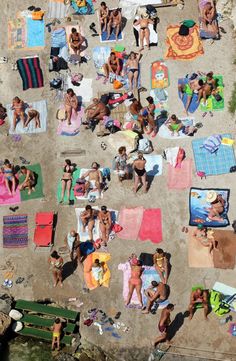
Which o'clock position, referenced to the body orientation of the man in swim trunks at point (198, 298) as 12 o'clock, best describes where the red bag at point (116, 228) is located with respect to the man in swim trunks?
The red bag is roughly at 4 o'clock from the man in swim trunks.

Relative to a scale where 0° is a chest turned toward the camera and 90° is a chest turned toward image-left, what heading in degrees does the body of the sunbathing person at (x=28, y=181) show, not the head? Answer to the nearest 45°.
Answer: approximately 45°

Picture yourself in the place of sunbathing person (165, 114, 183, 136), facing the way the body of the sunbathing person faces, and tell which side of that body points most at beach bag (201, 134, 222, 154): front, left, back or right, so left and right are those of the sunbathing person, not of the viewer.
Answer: left

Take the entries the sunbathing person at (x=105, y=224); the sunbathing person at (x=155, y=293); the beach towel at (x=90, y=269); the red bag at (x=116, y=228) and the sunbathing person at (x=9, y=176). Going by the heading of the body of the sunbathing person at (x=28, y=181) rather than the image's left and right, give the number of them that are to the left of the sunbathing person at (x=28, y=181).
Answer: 4

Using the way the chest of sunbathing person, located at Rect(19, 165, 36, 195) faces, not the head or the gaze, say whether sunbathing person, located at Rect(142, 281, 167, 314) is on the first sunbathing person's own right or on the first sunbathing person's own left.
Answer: on the first sunbathing person's own left

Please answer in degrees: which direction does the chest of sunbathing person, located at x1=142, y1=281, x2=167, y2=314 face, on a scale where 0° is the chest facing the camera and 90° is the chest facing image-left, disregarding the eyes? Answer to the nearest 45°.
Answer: approximately 45°
